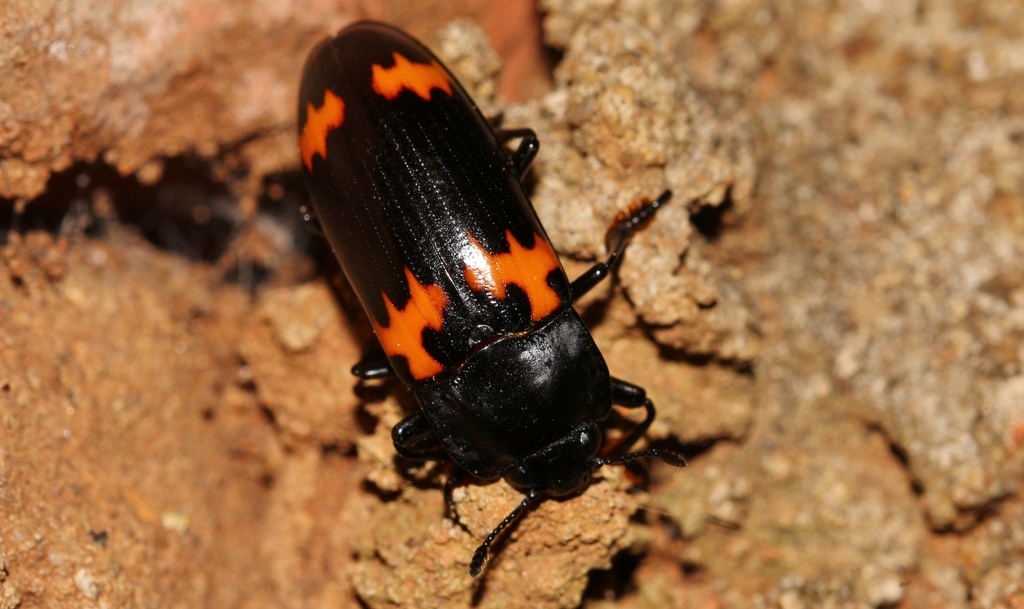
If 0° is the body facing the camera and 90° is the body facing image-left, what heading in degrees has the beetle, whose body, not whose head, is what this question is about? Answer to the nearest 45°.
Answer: approximately 315°
